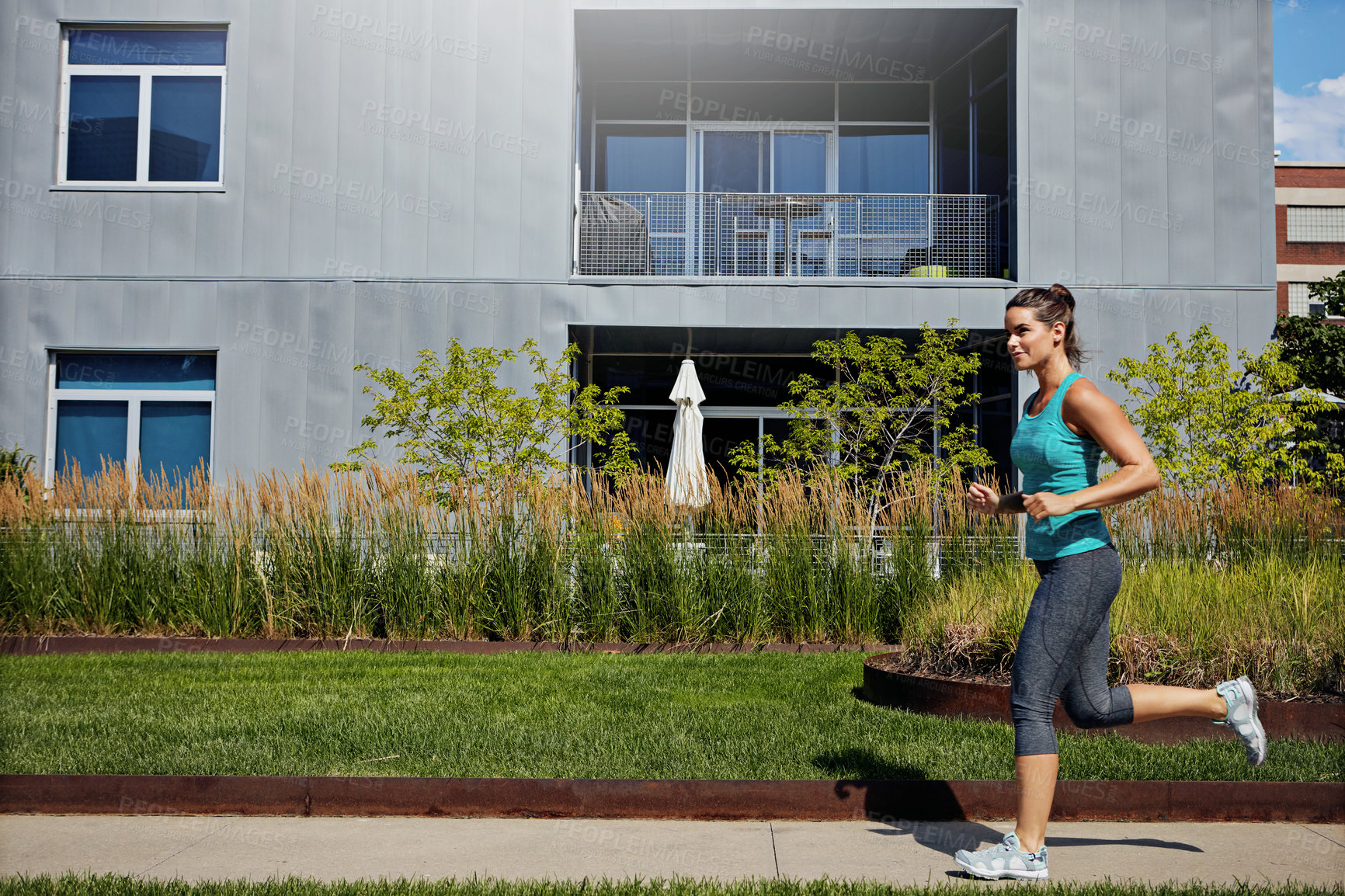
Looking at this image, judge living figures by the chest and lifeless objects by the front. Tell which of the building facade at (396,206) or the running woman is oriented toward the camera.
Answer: the building facade

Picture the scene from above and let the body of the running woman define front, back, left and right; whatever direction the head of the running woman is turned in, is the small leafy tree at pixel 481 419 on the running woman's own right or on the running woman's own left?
on the running woman's own right

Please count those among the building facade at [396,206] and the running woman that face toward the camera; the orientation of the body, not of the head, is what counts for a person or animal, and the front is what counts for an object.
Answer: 1

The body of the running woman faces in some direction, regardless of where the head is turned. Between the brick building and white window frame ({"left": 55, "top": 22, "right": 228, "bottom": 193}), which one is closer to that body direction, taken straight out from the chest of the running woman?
the white window frame

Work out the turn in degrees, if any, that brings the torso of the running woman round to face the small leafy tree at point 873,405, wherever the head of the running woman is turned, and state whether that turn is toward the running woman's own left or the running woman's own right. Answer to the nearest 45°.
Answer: approximately 90° to the running woman's own right

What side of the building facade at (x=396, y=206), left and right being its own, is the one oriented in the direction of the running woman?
front

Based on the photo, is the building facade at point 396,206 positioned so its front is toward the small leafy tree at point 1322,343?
no

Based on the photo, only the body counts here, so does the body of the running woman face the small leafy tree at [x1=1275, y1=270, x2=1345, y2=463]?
no

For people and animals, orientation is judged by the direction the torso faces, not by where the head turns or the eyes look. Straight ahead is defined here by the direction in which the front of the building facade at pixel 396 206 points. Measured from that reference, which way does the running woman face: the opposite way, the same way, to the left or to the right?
to the right

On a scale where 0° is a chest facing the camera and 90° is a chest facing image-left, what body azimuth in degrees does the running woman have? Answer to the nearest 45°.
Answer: approximately 90°

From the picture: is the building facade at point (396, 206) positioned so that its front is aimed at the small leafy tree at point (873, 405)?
no

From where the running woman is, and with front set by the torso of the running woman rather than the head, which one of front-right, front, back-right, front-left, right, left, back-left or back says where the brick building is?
right

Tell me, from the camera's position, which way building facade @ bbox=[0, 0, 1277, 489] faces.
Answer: facing the viewer

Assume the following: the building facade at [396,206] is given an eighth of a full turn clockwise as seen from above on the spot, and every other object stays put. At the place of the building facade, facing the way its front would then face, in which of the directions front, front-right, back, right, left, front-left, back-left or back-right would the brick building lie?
back

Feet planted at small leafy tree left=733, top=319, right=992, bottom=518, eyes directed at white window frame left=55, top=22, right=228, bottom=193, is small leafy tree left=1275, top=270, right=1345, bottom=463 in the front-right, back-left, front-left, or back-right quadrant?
back-right

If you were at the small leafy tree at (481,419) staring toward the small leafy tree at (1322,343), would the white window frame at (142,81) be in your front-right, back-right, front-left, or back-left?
back-left
